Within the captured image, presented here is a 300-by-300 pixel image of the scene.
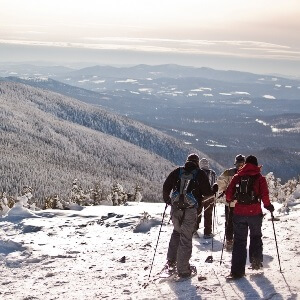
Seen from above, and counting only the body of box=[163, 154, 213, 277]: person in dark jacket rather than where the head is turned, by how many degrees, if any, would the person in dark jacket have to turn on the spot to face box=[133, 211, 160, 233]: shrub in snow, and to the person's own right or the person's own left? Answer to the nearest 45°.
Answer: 0° — they already face it

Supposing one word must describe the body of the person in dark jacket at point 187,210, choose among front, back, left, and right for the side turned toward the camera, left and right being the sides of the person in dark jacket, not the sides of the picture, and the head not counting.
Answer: back
